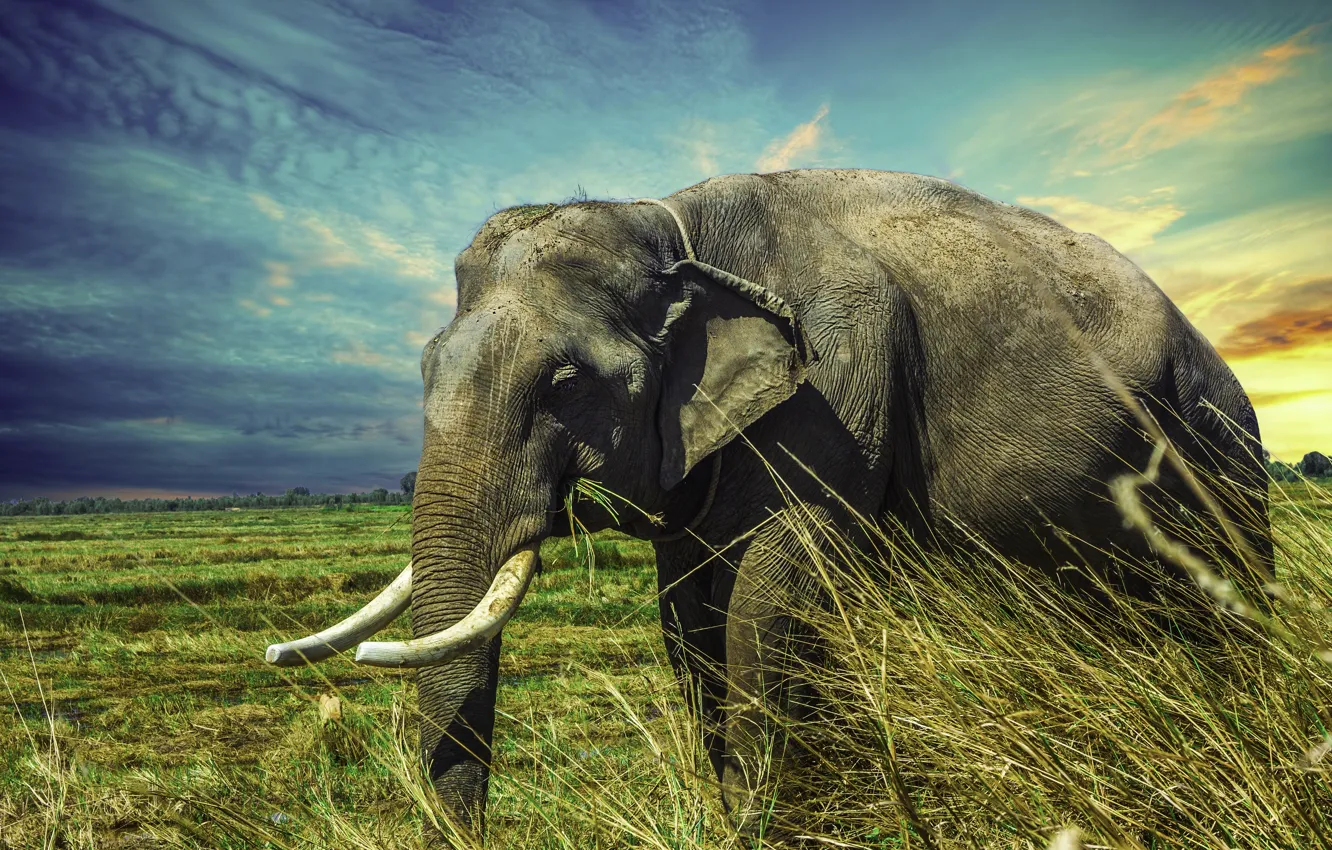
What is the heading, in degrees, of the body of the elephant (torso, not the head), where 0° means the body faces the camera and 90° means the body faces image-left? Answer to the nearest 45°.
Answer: approximately 90°
